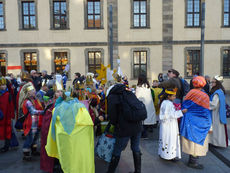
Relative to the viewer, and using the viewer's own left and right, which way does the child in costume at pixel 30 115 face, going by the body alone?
facing to the right of the viewer

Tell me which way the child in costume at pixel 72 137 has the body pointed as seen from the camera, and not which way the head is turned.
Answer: away from the camera

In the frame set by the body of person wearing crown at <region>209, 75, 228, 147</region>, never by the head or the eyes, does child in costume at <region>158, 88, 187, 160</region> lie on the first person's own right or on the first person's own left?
on the first person's own left

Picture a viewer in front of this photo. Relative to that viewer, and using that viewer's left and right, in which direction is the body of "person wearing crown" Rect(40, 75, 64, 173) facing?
facing to the right of the viewer

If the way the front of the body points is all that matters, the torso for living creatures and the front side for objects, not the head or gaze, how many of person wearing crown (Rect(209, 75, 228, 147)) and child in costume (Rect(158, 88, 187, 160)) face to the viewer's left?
1

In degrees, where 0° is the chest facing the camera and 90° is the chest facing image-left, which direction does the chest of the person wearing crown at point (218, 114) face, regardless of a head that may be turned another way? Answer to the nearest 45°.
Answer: approximately 90°
